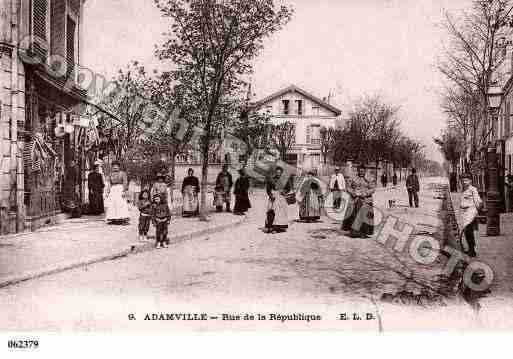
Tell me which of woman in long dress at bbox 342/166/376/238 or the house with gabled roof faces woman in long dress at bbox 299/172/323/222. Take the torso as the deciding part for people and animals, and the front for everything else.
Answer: the house with gabled roof

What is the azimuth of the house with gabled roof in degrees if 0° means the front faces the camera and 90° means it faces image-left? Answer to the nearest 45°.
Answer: approximately 0°

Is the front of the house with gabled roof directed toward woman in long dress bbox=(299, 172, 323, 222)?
yes

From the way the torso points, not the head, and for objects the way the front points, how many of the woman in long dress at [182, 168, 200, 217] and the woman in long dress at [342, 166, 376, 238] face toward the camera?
2

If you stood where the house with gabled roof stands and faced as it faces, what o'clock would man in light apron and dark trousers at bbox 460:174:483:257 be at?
The man in light apron and dark trousers is roughly at 12 o'clock from the house with gabled roof.

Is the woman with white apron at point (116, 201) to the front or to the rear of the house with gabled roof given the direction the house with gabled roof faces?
to the front

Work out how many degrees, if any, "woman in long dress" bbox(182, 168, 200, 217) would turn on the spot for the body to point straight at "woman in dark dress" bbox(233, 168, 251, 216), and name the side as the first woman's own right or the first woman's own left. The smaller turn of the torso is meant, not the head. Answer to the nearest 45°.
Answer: approximately 135° to the first woman's own left

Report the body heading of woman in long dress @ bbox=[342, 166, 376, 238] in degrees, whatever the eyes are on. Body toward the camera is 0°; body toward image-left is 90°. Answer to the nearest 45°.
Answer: approximately 0°

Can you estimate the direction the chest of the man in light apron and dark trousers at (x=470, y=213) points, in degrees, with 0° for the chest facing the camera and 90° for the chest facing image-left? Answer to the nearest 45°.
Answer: approximately 45°
